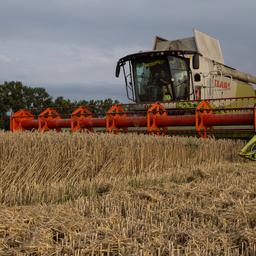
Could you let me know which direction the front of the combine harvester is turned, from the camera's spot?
facing the viewer and to the left of the viewer
